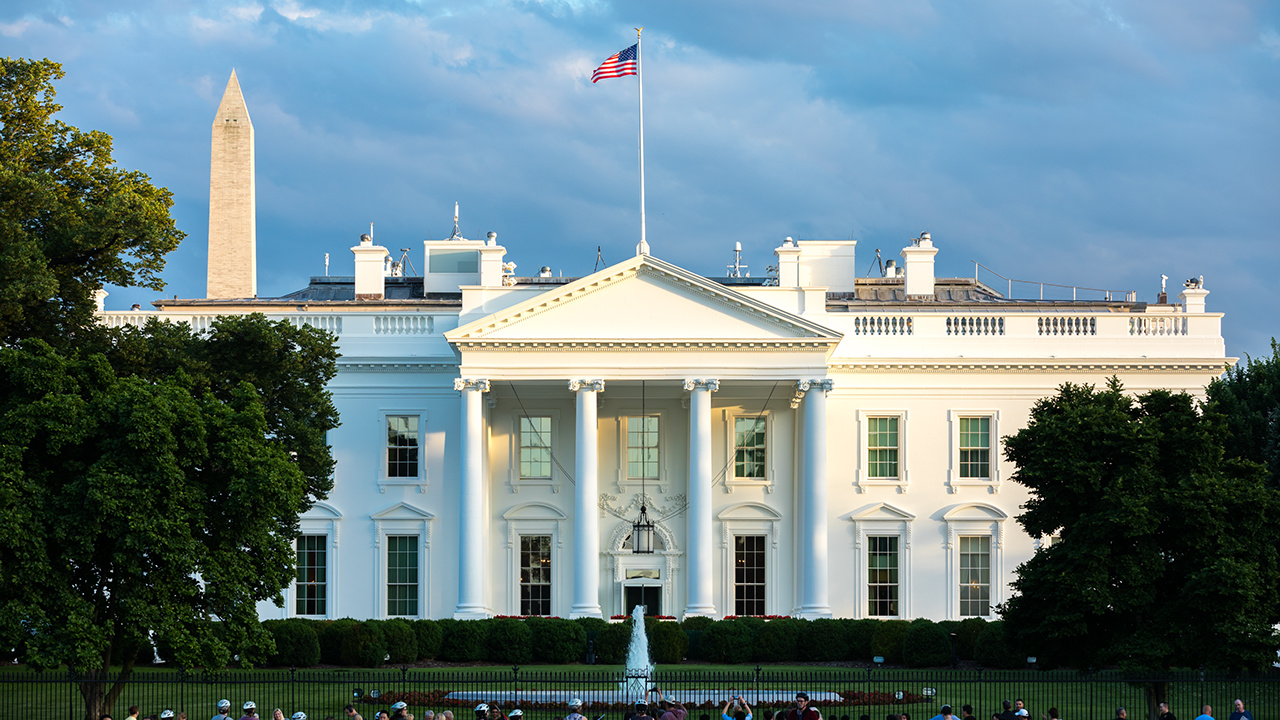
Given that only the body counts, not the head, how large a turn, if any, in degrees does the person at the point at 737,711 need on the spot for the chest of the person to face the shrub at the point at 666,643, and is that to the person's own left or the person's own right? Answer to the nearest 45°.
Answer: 0° — they already face it

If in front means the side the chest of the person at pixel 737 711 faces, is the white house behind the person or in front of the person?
in front

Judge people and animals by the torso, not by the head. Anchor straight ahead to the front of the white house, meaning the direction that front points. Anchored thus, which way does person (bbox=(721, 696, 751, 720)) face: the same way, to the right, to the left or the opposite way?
the opposite way

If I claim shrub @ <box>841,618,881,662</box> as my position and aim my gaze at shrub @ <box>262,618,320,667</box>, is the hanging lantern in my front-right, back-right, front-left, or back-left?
front-right

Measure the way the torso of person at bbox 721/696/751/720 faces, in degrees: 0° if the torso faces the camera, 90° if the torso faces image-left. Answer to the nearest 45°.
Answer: approximately 180°

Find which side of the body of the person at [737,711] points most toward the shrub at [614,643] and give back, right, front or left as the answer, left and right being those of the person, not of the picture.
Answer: front

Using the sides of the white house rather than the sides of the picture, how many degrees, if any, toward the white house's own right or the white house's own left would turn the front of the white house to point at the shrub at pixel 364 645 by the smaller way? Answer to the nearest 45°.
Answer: approximately 45° to the white house's own right

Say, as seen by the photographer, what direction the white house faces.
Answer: facing the viewer

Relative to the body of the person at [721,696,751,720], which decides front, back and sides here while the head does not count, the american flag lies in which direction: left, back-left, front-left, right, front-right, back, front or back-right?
front

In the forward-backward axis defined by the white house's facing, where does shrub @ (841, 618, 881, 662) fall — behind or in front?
in front

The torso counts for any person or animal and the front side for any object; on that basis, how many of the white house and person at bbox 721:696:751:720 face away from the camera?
1

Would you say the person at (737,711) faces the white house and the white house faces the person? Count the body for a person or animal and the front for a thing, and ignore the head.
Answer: yes
